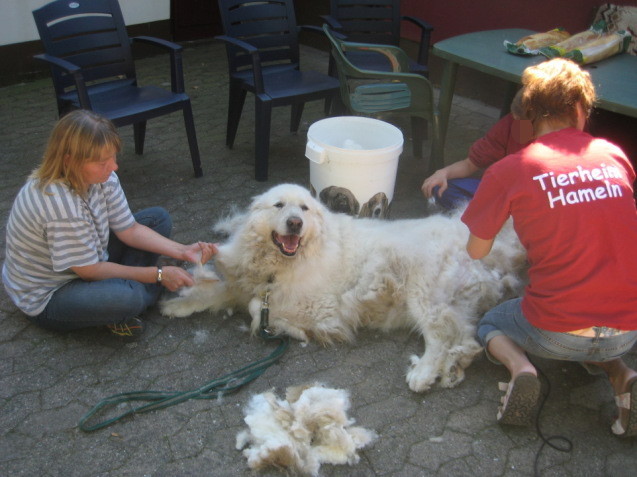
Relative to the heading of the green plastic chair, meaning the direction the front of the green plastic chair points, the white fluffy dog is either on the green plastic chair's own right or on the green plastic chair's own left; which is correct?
on the green plastic chair's own right

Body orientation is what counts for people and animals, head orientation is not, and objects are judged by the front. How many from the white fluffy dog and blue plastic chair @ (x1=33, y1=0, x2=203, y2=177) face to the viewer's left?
1

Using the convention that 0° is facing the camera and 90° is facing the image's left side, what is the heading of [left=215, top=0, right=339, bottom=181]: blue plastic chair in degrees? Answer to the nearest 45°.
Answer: approximately 315°

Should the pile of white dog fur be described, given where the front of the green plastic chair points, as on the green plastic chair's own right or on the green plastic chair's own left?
on the green plastic chair's own right

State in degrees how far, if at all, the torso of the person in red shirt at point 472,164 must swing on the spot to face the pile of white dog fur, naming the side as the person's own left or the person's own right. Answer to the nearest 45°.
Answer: approximately 45° to the person's own left

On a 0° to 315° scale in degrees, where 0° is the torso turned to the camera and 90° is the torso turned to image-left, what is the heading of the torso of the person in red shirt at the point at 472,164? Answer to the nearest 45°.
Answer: approximately 45°

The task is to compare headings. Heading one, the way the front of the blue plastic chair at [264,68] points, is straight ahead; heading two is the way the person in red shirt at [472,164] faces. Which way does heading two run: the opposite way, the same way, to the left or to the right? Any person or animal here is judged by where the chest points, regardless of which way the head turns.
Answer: to the right

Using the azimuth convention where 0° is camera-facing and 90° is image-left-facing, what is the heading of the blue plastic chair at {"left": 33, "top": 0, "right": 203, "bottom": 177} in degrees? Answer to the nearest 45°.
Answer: approximately 315°

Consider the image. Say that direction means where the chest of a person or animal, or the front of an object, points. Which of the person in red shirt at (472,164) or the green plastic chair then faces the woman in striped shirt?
the person in red shirt
